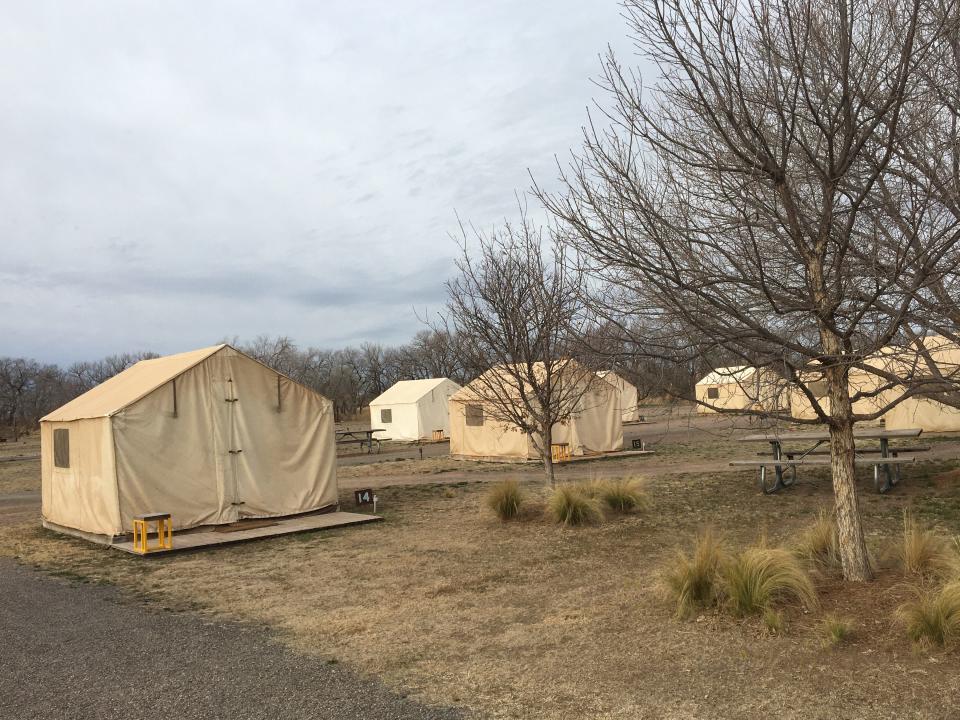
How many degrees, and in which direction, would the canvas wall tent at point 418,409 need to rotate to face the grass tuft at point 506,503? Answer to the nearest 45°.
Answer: approximately 45° to its right

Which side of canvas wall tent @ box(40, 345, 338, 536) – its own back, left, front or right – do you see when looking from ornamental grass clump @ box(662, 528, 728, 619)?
front

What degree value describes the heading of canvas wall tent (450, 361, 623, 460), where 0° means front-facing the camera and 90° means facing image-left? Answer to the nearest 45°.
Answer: approximately 315°

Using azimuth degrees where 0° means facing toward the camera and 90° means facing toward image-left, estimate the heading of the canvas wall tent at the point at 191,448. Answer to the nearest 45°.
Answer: approximately 315°

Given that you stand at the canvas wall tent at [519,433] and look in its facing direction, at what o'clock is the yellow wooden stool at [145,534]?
The yellow wooden stool is roughly at 2 o'clock from the canvas wall tent.

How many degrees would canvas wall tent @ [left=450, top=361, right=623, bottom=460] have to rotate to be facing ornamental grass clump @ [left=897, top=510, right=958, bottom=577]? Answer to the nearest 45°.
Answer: approximately 45° to its right

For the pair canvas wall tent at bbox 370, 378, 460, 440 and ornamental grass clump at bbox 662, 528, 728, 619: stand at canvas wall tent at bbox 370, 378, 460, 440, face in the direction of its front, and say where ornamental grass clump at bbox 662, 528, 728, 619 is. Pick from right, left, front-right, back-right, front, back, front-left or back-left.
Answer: front-right

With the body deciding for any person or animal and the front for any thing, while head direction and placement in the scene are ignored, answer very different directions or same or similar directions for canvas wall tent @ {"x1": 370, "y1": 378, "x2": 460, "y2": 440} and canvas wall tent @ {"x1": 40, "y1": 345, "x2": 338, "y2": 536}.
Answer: same or similar directions

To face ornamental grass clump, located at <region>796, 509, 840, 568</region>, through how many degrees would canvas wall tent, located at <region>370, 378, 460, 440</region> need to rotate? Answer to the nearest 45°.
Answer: approximately 45° to its right

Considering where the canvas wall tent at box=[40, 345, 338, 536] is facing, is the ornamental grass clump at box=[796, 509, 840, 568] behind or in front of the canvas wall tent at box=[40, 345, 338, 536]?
in front

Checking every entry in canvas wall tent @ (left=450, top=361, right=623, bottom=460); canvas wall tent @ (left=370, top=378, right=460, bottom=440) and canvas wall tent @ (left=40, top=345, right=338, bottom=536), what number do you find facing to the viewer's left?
0

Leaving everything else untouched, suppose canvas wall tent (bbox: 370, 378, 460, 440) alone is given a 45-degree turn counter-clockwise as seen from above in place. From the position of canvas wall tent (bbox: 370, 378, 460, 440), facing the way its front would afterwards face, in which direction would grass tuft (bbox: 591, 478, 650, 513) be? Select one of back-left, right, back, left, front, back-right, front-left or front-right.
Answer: right

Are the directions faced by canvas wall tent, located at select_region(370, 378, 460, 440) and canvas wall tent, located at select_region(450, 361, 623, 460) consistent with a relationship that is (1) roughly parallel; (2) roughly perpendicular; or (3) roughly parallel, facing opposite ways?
roughly parallel

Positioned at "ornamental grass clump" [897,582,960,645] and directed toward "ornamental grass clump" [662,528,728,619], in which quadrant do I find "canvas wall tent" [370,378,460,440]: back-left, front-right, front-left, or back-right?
front-right
